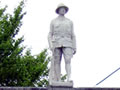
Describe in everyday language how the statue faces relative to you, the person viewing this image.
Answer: facing the viewer

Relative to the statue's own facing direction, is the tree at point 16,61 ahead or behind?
behind
